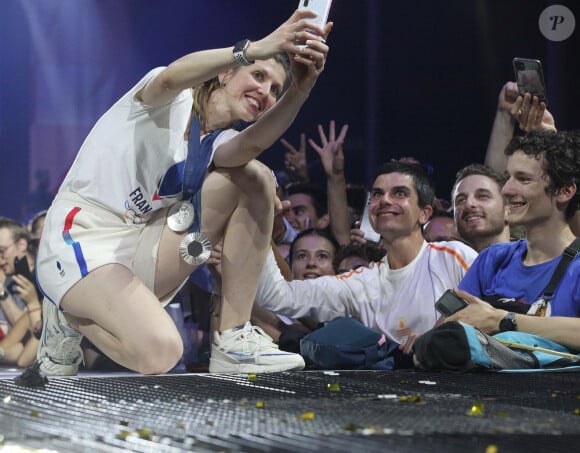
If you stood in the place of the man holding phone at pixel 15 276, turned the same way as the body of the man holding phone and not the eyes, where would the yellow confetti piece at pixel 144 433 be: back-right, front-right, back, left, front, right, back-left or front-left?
front-left

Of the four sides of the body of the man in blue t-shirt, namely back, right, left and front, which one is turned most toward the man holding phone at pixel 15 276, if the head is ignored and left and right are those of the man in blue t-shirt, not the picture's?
right

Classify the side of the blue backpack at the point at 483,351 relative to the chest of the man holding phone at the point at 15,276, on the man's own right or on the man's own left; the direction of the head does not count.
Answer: on the man's own left
